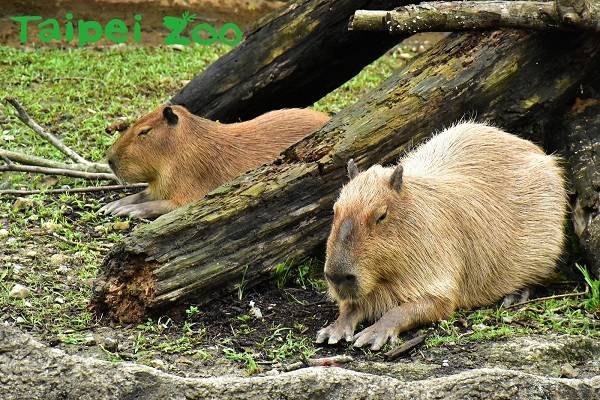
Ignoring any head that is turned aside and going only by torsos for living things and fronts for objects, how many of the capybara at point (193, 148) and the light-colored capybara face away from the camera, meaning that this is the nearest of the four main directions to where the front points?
0

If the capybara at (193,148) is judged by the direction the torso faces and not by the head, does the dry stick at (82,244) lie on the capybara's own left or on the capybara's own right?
on the capybara's own left

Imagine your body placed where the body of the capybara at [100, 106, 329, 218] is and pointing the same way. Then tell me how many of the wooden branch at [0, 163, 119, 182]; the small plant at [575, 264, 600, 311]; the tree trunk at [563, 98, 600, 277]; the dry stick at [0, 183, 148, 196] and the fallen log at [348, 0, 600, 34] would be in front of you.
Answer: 2

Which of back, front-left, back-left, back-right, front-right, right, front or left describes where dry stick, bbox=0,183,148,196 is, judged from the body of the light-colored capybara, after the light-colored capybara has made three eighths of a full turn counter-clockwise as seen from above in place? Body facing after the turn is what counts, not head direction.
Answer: back-left

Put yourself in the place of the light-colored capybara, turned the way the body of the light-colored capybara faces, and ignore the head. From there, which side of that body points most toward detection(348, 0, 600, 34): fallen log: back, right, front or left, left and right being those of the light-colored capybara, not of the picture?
back

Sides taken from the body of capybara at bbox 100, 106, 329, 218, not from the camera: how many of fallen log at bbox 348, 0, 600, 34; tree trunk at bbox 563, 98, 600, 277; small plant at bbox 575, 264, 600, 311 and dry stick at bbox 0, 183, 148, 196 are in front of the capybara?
1

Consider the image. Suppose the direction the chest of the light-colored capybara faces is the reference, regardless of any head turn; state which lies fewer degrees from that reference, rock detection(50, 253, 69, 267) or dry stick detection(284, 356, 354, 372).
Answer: the dry stick

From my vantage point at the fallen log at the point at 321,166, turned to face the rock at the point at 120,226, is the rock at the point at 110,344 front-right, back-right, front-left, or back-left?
front-left

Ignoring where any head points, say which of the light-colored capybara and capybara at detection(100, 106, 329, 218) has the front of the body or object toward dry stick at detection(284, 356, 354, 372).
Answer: the light-colored capybara

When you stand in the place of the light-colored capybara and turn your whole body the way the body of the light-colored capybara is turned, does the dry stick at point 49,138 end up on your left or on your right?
on your right

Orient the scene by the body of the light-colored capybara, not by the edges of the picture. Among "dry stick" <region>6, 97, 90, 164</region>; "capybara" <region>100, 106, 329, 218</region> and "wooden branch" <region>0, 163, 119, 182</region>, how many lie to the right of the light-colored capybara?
3

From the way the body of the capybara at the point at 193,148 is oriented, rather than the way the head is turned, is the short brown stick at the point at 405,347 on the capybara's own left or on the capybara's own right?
on the capybara's own left

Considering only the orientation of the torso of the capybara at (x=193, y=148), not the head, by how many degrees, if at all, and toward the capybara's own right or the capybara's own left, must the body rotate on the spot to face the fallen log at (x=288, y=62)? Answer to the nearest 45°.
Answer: approximately 180°

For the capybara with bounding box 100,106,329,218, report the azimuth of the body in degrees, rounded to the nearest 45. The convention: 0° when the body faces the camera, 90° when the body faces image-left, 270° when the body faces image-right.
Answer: approximately 90°

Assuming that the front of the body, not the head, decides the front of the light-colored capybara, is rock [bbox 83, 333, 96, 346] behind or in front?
in front

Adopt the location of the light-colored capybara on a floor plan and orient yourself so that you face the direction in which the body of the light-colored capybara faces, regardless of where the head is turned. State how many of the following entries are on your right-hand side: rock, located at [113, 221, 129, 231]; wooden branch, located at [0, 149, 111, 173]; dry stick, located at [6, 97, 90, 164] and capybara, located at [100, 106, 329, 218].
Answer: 4

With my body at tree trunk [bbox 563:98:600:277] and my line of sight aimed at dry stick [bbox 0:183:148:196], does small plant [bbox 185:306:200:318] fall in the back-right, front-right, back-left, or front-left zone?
front-left

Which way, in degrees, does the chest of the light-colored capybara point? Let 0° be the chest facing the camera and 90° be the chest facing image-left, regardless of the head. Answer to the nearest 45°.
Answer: approximately 45°

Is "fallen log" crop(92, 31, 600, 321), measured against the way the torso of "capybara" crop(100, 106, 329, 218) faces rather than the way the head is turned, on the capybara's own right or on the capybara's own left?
on the capybara's own left

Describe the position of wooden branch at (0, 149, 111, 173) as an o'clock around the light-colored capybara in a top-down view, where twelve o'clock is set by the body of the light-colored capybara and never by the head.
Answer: The wooden branch is roughly at 3 o'clock from the light-colored capybara.

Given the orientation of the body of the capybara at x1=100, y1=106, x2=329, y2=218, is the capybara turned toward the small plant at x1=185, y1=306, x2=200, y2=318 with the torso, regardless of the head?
no

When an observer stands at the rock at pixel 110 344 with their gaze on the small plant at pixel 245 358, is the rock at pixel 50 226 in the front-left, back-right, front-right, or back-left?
back-left
